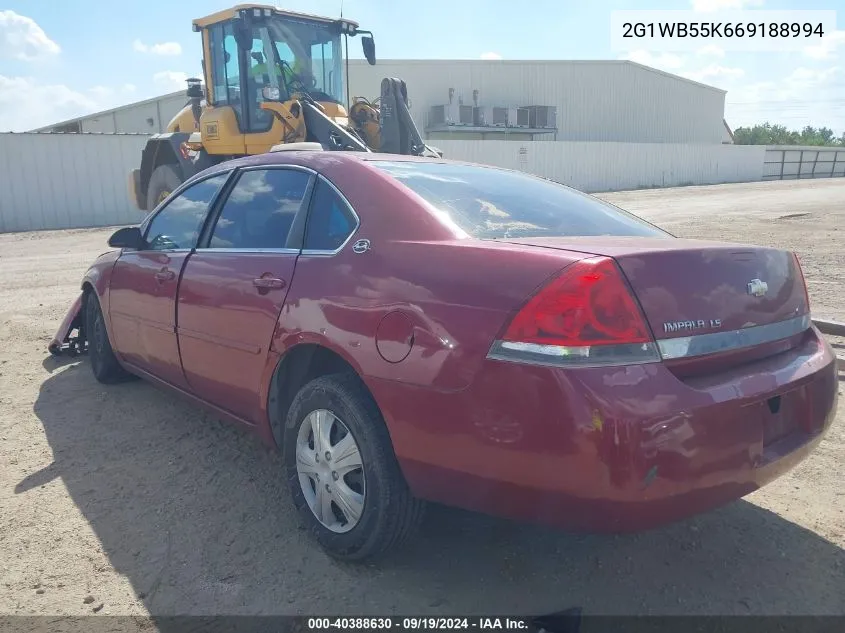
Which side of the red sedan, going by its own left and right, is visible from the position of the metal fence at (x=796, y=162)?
right

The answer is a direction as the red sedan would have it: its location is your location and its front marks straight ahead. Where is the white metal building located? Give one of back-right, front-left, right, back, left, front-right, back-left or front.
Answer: front-right

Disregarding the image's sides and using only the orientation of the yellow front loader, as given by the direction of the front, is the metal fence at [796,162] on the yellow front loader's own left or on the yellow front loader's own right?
on the yellow front loader's own left

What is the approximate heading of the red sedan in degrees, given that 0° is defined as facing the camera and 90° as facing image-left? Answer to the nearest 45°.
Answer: approximately 135°

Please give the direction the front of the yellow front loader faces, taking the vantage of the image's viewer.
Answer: facing the viewer and to the right of the viewer

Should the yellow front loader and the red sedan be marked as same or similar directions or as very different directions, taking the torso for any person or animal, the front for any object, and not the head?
very different directions
